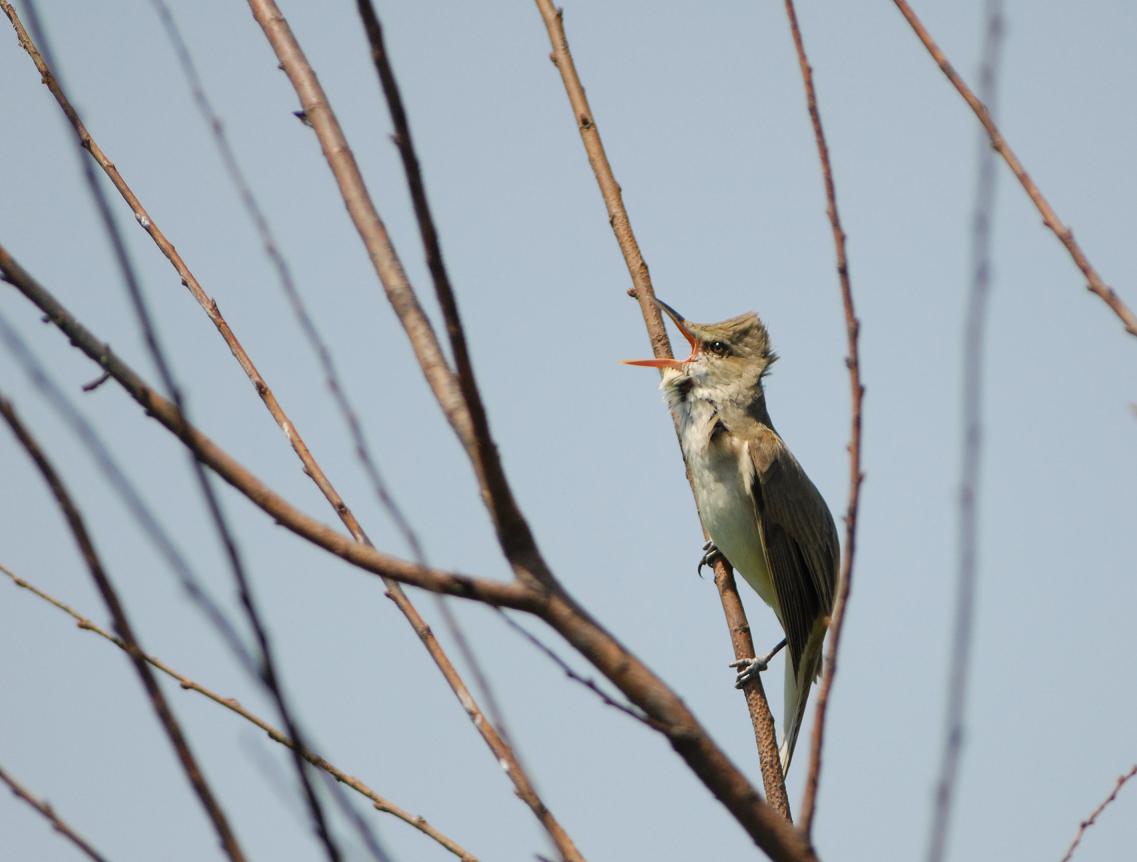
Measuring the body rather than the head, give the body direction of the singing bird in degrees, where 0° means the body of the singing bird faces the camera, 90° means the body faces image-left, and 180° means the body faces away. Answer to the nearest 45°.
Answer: approximately 90°
